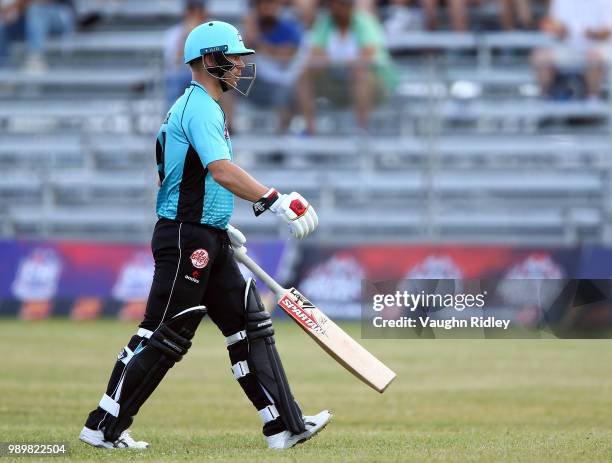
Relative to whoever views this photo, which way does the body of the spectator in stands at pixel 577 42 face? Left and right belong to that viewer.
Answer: facing the viewer

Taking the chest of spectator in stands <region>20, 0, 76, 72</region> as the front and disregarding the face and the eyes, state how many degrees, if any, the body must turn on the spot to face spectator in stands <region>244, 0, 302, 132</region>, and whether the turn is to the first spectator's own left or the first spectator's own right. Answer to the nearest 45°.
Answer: approximately 45° to the first spectator's own left

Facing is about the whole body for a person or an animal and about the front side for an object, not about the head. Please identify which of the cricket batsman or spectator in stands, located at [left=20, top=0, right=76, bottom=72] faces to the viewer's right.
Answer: the cricket batsman

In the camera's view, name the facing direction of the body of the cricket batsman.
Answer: to the viewer's right

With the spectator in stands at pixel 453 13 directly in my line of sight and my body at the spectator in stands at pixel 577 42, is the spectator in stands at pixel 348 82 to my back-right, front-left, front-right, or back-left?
front-left

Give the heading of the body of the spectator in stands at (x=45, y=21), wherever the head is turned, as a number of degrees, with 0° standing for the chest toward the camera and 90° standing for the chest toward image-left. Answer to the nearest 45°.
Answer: approximately 0°

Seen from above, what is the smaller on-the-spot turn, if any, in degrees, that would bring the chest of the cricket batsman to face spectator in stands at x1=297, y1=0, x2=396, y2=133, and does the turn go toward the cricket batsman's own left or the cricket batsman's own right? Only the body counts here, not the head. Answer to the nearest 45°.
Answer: approximately 90° to the cricket batsman's own left

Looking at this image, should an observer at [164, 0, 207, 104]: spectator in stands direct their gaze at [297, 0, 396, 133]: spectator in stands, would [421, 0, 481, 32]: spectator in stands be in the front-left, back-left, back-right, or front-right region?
front-left

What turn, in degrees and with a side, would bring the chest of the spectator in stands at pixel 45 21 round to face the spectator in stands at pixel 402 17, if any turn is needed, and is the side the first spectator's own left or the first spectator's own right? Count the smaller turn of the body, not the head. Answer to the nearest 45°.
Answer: approximately 45° to the first spectator's own left

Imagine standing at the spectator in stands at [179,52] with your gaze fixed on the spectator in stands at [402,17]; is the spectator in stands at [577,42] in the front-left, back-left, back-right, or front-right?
front-right

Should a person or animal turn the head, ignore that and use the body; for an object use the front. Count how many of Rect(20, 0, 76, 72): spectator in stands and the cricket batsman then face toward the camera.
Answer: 1

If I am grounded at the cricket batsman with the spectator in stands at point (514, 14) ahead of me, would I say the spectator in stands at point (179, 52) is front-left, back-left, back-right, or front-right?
front-left

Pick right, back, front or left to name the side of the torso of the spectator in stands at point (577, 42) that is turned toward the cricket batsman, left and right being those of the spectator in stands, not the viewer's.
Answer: front

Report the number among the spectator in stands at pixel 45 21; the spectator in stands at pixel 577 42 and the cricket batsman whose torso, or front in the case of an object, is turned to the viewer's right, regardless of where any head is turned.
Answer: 1
